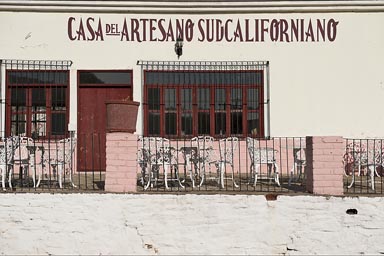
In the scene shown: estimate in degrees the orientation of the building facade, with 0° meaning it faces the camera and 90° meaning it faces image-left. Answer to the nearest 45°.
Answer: approximately 0°

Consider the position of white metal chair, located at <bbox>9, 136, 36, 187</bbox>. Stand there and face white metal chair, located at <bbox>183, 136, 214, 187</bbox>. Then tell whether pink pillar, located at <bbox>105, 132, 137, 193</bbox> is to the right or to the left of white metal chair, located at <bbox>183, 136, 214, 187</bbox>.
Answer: right

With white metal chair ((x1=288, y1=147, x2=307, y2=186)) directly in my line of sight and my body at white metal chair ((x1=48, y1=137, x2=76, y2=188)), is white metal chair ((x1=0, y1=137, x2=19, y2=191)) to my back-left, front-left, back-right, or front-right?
back-right

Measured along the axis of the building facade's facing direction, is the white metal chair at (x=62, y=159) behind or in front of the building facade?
in front
